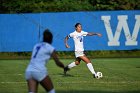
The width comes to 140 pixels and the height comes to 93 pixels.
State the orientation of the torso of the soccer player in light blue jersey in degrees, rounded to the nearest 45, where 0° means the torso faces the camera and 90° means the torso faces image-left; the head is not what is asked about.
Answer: approximately 225°
